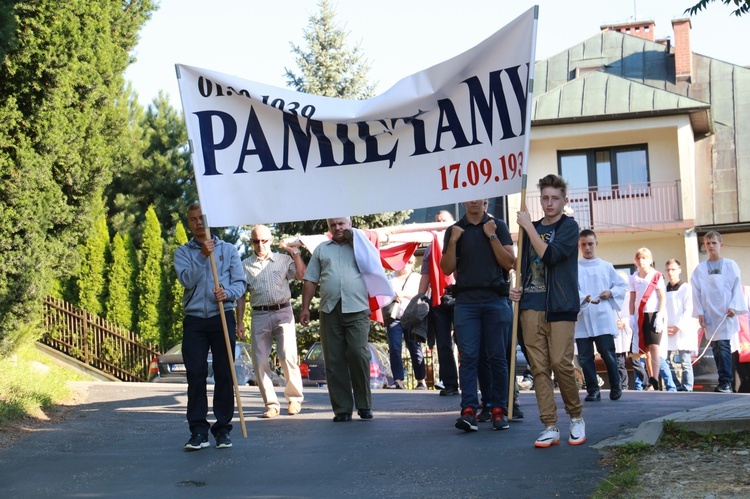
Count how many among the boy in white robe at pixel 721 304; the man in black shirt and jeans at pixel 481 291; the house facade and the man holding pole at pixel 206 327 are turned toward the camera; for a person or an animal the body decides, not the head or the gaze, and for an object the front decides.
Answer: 4

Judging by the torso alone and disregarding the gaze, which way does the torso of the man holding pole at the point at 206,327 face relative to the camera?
toward the camera

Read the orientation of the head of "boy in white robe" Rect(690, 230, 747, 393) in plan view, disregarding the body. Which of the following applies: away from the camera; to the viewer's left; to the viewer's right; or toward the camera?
toward the camera

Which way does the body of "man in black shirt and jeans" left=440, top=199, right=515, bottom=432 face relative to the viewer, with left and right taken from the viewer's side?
facing the viewer

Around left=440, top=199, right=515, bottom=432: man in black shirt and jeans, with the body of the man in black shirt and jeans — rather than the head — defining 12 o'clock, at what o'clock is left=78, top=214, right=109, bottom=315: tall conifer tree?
The tall conifer tree is roughly at 5 o'clock from the man in black shirt and jeans.

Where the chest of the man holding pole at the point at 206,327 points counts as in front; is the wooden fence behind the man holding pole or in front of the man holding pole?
behind

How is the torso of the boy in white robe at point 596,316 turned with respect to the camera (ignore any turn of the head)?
toward the camera

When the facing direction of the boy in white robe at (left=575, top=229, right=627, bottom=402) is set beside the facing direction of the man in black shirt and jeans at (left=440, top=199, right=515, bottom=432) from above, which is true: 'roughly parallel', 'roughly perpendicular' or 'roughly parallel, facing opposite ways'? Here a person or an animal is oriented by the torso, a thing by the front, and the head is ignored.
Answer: roughly parallel

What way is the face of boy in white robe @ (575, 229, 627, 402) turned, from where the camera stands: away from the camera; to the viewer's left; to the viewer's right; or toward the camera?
toward the camera

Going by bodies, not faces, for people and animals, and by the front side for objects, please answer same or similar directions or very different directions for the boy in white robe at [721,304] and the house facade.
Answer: same or similar directions

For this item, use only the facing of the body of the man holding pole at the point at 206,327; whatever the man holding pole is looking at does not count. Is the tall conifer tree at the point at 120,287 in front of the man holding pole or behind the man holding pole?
behind

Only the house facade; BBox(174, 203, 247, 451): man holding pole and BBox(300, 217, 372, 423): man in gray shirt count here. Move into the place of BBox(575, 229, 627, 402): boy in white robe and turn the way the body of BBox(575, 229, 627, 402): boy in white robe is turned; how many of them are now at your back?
1

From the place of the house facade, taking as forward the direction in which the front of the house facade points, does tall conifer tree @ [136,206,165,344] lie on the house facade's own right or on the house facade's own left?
on the house facade's own right

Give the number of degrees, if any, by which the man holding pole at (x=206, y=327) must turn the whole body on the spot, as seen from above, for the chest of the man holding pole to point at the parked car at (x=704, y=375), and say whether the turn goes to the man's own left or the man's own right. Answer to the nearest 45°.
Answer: approximately 135° to the man's own left

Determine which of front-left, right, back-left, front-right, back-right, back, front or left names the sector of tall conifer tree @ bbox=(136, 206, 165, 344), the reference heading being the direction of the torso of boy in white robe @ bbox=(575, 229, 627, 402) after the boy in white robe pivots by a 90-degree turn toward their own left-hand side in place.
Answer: back-left

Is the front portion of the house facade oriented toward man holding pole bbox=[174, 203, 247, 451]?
yes

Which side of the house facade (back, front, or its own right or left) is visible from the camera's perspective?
front

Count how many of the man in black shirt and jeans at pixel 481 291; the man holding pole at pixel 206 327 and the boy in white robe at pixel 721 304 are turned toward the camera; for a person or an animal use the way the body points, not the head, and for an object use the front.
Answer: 3

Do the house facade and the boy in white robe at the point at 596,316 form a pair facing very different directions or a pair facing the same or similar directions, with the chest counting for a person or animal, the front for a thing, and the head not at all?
same or similar directions

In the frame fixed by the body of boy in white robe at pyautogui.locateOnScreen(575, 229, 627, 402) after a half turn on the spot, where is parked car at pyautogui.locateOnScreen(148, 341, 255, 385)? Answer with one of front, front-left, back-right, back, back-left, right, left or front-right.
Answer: front-left
